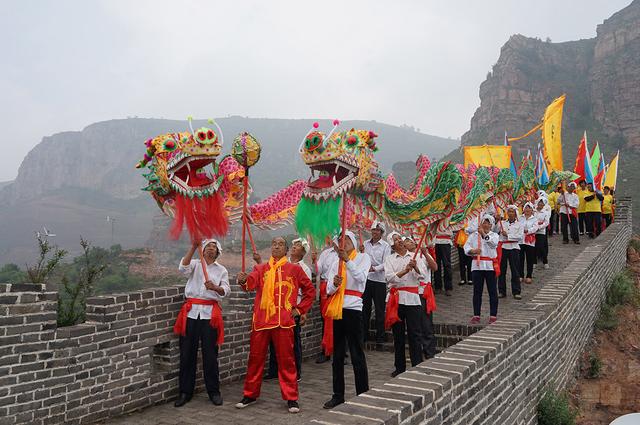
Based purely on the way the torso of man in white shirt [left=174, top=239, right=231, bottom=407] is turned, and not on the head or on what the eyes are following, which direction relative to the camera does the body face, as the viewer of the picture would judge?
toward the camera

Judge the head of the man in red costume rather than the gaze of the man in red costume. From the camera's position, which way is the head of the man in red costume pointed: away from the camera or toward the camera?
toward the camera

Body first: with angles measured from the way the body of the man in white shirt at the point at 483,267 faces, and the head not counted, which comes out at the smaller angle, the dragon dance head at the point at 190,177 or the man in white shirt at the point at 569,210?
the dragon dance head

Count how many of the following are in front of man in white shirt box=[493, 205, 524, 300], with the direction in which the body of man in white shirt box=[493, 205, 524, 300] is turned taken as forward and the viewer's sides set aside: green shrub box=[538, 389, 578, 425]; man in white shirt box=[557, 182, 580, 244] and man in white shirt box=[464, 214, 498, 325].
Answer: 2

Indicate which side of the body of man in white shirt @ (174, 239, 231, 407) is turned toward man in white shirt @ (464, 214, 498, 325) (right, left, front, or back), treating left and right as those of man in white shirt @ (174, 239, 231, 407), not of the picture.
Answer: left

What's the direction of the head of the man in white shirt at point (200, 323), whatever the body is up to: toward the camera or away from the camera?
toward the camera

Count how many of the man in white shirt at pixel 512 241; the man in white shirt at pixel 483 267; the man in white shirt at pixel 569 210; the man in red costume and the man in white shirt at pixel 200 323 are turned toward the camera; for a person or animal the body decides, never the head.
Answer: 5

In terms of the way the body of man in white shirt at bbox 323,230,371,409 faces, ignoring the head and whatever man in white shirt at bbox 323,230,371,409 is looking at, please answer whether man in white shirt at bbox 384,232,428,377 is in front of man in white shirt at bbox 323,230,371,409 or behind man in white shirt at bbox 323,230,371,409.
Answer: behind

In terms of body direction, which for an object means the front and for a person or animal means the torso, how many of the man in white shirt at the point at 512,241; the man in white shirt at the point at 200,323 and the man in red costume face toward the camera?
3

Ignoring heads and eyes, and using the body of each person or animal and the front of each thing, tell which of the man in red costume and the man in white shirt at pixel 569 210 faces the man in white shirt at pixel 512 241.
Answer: the man in white shirt at pixel 569 210

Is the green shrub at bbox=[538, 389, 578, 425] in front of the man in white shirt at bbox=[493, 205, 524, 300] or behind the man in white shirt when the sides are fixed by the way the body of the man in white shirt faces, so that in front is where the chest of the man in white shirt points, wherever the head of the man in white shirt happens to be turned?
in front

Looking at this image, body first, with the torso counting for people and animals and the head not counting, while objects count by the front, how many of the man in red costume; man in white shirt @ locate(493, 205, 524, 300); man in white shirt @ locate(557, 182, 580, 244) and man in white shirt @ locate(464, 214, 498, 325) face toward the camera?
4

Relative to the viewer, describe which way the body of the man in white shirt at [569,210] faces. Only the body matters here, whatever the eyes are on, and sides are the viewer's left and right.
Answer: facing the viewer

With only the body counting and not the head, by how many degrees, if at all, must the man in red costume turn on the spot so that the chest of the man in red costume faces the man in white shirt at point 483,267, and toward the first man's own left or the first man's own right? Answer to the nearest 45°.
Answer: approximately 135° to the first man's own left

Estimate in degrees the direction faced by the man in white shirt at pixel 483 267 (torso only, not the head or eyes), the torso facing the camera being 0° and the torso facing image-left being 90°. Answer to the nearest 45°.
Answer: approximately 0°
